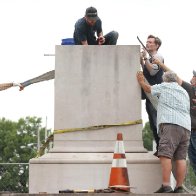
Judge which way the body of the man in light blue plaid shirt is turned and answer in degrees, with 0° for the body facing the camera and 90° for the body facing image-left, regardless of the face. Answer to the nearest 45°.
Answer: approximately 135°

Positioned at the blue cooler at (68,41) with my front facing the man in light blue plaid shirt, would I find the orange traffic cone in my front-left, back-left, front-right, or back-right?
front-right

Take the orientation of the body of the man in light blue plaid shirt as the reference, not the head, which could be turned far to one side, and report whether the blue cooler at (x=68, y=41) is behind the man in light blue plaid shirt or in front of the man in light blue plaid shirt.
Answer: in front

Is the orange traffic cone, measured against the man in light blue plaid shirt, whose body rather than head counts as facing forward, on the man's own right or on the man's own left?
on the man's own left

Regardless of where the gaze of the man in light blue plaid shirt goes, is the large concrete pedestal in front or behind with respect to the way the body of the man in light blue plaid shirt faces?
in front

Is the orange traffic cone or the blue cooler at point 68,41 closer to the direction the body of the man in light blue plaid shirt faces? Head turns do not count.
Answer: the blue cooler

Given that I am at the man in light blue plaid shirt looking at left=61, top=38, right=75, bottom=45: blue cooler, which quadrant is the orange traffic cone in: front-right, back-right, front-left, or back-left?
front-left
